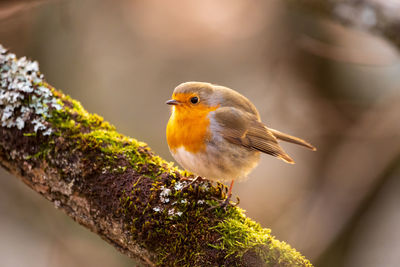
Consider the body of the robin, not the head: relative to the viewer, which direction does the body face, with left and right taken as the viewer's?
facing to the left of the viewer
